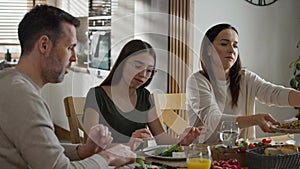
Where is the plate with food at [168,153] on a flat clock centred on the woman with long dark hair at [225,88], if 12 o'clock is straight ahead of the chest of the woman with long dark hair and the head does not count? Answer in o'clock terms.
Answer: The plate with food is roughly at 2 o'clock from the woman with long dark hair.

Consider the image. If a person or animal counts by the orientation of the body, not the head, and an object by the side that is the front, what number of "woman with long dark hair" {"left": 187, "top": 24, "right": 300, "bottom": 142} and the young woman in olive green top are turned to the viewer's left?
0

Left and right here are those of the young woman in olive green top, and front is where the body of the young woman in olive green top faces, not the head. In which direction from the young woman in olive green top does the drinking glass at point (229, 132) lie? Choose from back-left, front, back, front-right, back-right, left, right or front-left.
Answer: front

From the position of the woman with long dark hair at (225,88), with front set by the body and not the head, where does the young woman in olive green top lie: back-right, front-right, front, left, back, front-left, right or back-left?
right

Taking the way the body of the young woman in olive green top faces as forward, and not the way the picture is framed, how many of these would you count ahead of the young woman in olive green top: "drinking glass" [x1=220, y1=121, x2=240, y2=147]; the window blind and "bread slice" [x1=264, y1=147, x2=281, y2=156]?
2

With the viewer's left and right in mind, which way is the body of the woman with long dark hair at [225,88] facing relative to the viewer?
facing the viewer and to the right of the viewer

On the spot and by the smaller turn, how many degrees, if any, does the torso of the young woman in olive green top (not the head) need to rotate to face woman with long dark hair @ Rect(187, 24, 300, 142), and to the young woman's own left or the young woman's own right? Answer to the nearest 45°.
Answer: approximately 45° to the young woman's own left

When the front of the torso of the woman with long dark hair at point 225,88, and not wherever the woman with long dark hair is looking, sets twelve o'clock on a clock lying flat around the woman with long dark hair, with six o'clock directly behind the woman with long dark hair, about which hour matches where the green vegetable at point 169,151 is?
The green vegetable is roughly at 2 o'clock from the woman with long dark hair.

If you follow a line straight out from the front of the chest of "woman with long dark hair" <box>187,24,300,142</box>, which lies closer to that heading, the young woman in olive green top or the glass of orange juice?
the glass of orange juice

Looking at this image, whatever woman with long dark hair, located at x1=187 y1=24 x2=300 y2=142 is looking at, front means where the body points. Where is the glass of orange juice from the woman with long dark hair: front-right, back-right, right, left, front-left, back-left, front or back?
front-right
